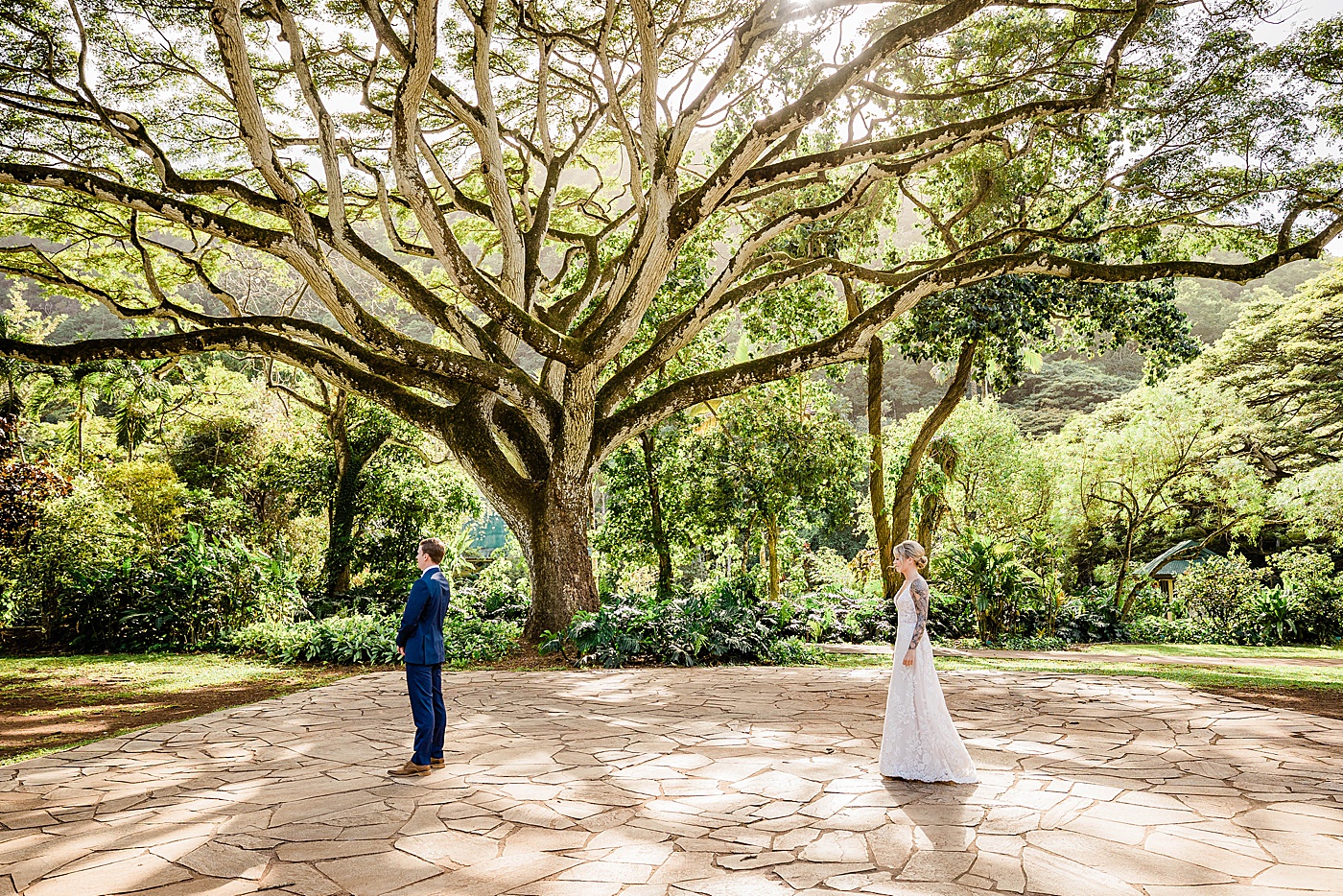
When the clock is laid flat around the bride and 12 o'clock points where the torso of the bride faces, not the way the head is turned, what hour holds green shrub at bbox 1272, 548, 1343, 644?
The green shrub is roughly at 4 o'clock from the bride.

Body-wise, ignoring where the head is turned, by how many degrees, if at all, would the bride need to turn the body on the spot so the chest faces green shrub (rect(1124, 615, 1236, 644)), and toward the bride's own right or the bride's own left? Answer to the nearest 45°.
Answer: approximately 90° to the bride's own right

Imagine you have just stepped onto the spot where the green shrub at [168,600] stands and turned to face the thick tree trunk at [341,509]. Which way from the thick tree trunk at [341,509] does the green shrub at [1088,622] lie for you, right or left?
right

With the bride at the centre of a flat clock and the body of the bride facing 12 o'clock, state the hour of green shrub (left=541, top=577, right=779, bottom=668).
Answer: The green shrub is roughly at 2 o'clock from the bride.

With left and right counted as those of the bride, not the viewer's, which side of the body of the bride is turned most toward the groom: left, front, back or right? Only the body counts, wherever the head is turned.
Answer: front

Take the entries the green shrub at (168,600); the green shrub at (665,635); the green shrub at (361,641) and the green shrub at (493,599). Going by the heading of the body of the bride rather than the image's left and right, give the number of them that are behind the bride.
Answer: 0

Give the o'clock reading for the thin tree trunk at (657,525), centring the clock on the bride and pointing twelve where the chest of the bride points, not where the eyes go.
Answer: The thin tree trunk is roughly at 2 o'clock from the bride.

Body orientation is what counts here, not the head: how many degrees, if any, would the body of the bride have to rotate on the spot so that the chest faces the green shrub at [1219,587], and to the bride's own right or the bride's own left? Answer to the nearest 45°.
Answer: approximately 90° to the bride's own right

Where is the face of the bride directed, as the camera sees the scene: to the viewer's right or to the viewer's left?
to the viewer's left

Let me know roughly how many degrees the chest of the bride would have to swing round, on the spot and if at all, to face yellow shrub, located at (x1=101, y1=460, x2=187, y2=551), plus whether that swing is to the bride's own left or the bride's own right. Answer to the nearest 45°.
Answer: approximately 45° to the bride's own right

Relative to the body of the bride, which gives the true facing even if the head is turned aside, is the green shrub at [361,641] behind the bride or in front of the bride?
in front

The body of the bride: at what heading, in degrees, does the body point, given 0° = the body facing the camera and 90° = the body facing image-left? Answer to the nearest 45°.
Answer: approximately 90°

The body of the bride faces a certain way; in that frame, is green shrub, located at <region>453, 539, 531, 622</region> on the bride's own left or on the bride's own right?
on the bride's own right

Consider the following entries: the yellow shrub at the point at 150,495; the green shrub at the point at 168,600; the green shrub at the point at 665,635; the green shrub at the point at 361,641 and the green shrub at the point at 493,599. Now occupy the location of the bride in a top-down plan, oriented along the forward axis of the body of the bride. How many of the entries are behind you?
0
